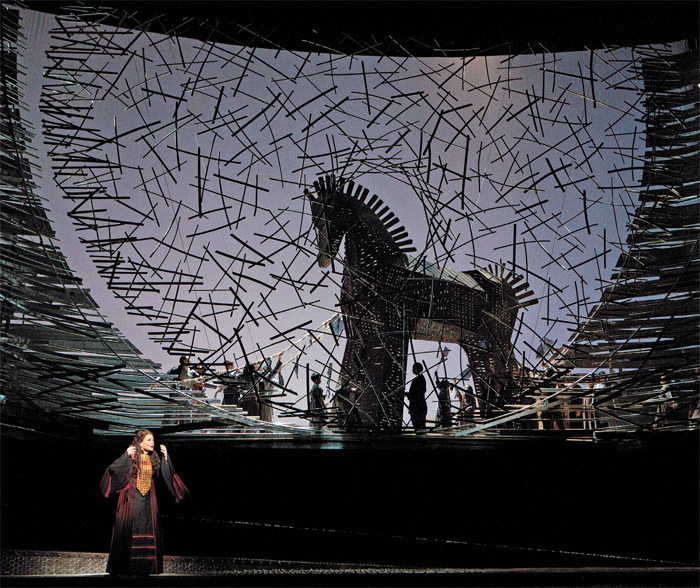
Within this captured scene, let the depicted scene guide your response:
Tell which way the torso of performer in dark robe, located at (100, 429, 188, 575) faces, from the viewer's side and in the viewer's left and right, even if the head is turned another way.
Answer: facing the viewer and to the right of the viewer

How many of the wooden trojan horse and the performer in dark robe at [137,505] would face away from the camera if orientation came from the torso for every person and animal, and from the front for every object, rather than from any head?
0

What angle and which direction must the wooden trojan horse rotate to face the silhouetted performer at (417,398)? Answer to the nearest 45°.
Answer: approximately 45° to its left

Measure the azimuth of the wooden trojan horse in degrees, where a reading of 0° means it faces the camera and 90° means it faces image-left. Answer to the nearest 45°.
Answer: approximately 45°

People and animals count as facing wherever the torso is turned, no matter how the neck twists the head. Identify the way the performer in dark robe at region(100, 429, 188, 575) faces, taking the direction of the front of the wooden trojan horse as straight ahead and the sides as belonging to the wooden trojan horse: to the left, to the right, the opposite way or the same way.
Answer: to the left
